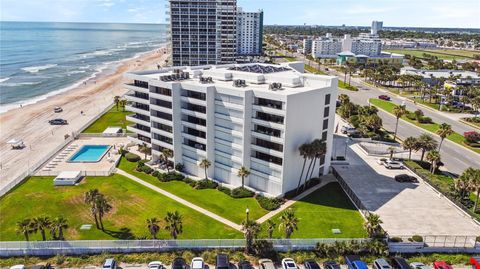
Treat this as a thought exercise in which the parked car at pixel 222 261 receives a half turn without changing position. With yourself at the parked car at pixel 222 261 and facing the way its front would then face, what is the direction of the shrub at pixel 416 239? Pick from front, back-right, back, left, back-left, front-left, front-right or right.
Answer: left

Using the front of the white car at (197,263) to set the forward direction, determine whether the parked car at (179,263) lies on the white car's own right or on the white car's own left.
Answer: on the white car's own left

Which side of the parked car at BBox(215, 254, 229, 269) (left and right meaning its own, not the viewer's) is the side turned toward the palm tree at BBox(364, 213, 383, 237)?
right

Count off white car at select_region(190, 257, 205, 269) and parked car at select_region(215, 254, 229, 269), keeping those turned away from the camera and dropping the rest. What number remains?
2

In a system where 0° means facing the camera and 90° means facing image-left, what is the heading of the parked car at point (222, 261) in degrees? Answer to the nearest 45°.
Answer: approximately 180°

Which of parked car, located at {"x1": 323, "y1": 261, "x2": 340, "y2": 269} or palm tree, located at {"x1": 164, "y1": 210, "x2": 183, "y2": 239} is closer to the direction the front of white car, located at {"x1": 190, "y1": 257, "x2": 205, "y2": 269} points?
the palm tree

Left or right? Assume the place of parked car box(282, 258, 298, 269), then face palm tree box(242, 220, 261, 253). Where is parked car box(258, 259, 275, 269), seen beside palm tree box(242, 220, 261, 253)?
left

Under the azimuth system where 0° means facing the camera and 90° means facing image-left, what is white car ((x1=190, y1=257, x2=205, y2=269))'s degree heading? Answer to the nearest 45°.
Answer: approximately 180°

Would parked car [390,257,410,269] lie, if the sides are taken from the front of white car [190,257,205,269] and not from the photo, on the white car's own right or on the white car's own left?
on the white car's own right

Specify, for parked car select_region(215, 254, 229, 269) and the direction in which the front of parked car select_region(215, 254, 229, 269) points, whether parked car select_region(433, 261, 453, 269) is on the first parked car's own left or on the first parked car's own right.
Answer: on the first parked car's own right

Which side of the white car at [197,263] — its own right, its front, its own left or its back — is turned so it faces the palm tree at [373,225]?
right

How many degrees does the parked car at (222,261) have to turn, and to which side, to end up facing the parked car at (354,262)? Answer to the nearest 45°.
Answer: approximately 90° to its right

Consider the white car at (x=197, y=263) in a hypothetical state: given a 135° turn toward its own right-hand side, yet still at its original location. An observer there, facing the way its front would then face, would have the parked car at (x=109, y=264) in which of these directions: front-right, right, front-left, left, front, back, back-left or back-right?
back-right

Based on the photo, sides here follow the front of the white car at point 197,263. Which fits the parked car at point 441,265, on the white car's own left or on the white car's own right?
on the white car's own right

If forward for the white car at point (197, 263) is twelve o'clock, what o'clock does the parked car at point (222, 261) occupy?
The parked car is roughly at 3 o'clock from the white car.
